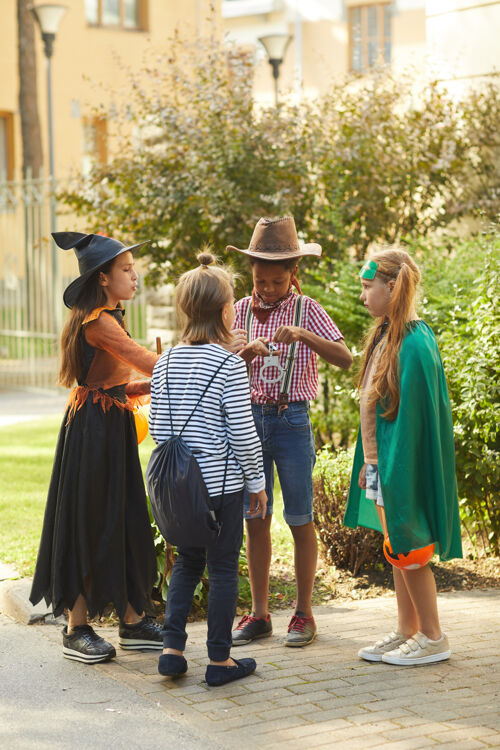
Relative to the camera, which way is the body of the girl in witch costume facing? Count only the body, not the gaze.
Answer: to the viewer's right

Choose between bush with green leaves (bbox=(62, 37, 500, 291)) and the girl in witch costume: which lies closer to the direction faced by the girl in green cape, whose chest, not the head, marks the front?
the girl in witch costume

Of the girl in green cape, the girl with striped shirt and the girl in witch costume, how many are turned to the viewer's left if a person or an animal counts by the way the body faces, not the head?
1

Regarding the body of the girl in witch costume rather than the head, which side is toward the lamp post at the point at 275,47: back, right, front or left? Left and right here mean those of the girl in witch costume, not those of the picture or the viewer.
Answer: left

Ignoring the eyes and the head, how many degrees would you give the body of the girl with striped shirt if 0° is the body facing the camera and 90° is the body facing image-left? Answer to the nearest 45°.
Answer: approximately 225°

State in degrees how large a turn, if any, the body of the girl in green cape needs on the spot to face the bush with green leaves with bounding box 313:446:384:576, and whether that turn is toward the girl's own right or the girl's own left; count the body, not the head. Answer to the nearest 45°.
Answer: approximately 90° to the girl's own right

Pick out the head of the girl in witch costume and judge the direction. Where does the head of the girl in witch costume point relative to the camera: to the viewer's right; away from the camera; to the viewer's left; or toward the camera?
to the viewer's right

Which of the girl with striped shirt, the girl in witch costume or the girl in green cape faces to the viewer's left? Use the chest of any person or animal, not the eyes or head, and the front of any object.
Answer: the girl in green cape

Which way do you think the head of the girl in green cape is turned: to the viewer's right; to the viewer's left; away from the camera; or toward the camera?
to the viewer's left

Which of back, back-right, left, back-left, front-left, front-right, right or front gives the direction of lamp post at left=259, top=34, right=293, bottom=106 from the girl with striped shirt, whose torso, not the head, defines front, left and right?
front-left

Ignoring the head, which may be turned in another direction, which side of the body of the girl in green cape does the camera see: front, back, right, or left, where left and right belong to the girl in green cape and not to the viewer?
left

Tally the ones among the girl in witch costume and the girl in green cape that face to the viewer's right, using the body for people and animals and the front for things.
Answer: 1

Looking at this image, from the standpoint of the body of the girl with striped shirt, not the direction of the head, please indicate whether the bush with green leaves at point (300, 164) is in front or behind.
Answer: in front
